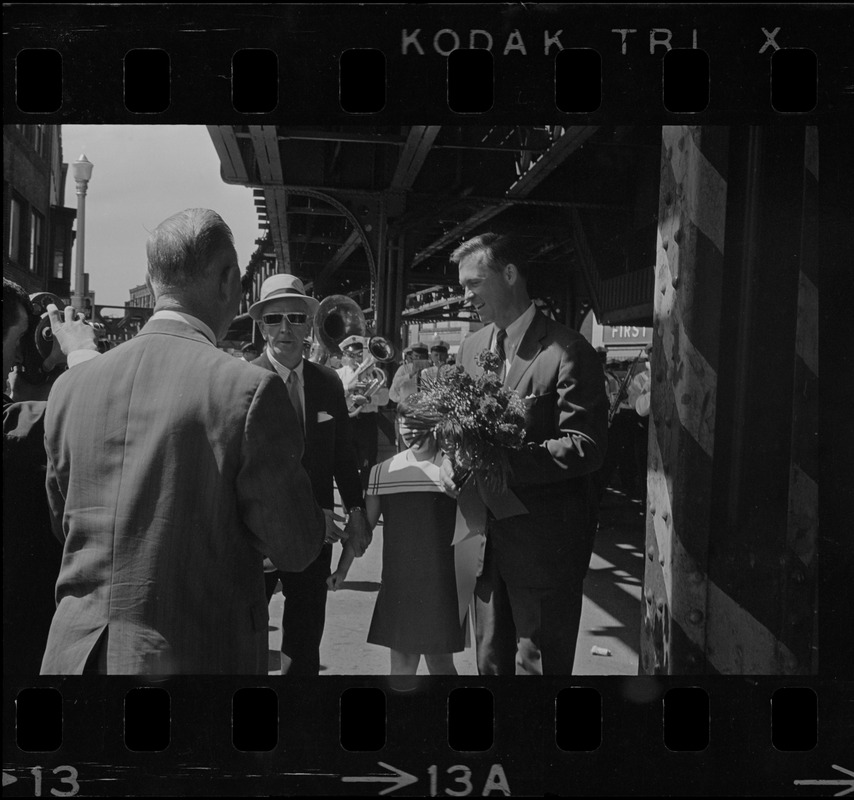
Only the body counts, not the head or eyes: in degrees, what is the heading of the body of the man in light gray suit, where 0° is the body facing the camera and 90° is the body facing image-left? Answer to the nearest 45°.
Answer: approximately 225°

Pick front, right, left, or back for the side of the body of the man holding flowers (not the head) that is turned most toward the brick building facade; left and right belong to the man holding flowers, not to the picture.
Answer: right

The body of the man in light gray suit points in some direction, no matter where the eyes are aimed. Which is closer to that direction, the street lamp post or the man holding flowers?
the man holding flowers

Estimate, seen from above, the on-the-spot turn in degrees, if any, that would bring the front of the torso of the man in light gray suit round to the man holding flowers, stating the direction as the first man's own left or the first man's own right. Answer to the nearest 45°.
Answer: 0° — they already face them

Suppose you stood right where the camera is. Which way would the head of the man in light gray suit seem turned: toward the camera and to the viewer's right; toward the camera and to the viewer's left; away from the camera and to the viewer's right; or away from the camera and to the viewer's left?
away from the camera and to the viewer's right

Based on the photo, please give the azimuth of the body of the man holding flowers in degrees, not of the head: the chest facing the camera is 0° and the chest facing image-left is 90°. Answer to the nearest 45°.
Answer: approximately 45°

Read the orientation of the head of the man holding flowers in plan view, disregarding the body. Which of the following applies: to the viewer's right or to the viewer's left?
to the viewer's left

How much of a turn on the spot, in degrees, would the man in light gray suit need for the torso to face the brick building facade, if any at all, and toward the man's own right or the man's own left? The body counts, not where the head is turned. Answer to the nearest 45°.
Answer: approximately 45° to the man's own left

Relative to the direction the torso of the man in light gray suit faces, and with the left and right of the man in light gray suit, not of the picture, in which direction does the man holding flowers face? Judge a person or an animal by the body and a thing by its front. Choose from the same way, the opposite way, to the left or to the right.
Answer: the opposite way

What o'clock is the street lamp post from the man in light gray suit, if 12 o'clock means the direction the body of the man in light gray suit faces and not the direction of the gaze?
The street lamp post is roughly at 10 o'clock from the man in light gray suit.
